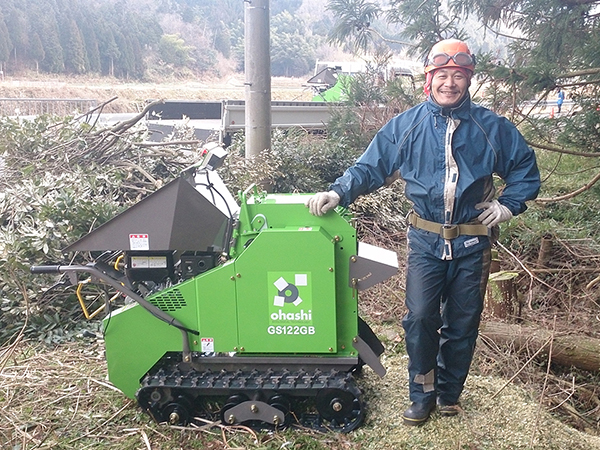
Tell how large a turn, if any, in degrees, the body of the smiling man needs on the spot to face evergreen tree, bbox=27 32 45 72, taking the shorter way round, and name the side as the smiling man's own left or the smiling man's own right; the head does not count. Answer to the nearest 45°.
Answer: approximately 135° to the smiling man's own right

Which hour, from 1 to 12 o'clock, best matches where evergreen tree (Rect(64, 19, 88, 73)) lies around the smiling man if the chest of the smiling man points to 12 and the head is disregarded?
The evergreen tree is roughly at 5 o'clock from the smiling man.

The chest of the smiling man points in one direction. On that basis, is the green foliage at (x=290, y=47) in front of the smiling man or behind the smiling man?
behind

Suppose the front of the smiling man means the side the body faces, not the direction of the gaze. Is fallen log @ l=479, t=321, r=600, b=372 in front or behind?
behind

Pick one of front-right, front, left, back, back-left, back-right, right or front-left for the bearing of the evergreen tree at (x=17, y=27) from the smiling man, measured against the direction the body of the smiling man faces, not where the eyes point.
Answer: back-right

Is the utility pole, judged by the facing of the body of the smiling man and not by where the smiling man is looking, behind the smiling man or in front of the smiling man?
behind

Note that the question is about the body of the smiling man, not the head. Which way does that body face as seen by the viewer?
toward the camera
